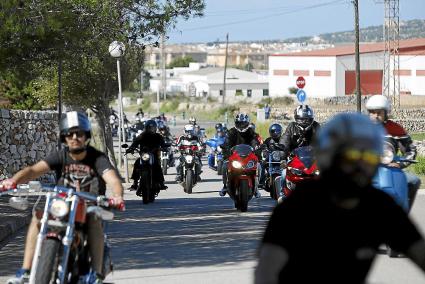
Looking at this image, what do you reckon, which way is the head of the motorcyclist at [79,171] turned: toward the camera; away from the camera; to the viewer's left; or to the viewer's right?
toward the camera

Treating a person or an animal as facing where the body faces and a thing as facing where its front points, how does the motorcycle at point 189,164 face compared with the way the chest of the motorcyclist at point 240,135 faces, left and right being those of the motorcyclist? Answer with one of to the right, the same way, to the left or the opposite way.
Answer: the same way

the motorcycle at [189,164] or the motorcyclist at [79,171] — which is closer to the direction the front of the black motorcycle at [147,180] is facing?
the motorcyclist

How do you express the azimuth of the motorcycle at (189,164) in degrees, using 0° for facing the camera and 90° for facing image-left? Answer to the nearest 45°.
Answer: approximately 0°

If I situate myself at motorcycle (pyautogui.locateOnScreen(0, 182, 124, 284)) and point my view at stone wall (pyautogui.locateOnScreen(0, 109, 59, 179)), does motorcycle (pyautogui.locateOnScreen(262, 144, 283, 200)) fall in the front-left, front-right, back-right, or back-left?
front-right

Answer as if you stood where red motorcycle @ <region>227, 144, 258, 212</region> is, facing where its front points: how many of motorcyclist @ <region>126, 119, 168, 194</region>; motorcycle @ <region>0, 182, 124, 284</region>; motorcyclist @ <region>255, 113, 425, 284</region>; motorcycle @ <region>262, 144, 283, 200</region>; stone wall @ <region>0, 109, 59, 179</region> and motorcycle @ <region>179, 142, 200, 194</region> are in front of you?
2

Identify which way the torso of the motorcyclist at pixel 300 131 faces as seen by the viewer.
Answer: toward the camera

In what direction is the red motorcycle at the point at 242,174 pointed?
toward the camera

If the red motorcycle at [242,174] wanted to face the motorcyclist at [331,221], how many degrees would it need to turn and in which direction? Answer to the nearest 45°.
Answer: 0° — it already faces them

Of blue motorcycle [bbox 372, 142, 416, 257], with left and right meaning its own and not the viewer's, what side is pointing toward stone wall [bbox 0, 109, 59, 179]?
right

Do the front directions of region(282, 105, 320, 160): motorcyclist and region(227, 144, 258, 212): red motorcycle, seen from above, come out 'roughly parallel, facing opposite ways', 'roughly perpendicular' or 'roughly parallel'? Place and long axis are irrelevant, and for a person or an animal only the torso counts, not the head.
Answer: roughly parallel

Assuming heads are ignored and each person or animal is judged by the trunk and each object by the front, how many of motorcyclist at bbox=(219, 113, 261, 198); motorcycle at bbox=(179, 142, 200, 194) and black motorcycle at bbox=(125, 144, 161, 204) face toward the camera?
3

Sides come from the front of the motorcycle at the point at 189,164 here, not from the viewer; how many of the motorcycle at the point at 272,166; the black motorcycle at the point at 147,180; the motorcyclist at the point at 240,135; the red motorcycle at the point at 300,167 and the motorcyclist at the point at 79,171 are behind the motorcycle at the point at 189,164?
0

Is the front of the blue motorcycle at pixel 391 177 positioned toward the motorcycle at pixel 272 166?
no
